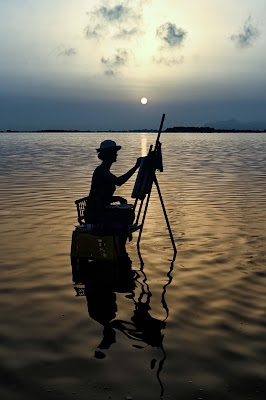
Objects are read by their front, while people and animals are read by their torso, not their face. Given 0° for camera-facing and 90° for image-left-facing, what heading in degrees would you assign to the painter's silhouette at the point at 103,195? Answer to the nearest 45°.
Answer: approximately 270°
